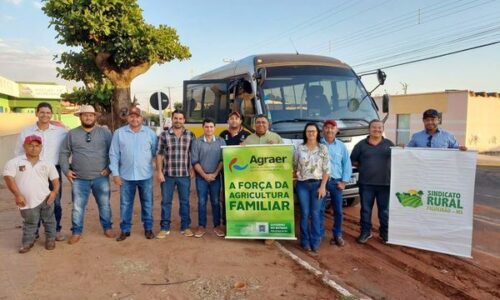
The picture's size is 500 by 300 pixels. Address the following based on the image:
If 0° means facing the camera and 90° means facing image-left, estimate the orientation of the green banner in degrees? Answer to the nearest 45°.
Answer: approximately 0°

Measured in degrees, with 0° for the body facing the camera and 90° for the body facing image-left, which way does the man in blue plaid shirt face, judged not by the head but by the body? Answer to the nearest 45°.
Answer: approximately 0°

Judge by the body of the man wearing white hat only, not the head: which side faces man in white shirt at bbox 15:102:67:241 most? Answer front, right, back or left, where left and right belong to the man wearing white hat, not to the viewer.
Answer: right

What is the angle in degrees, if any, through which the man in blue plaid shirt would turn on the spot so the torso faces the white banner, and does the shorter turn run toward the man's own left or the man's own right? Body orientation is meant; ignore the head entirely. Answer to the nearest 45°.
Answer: approximately 90° to the man's own left

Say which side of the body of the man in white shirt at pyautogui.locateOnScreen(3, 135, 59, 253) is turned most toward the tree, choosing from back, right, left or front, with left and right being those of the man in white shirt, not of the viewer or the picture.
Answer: back

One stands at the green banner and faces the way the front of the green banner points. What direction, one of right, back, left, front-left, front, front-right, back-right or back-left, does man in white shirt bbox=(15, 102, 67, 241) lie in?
right

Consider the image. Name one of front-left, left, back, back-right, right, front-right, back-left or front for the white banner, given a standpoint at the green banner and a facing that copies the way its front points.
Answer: left

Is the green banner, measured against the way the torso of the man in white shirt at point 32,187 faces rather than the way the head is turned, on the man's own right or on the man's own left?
on the man's own left

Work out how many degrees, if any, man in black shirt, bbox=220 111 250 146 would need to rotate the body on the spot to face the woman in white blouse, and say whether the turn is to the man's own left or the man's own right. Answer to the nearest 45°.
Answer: approximately 45° to the man's own left

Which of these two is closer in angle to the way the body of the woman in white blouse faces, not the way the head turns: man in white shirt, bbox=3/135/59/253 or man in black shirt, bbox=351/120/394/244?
the man in white shirt

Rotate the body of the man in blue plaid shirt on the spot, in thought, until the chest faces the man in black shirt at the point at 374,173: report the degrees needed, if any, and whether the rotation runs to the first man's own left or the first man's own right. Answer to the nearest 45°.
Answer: approximately 90° to the first man's own left
